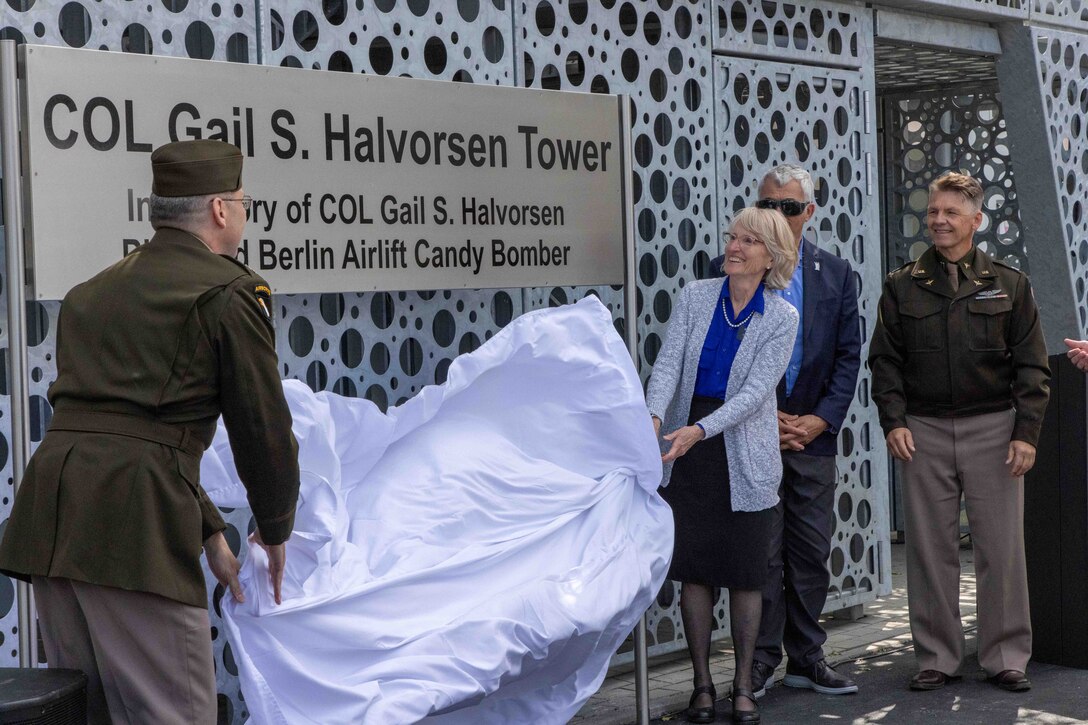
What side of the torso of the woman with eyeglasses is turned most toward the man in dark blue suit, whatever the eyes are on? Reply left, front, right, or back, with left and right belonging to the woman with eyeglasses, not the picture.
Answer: back

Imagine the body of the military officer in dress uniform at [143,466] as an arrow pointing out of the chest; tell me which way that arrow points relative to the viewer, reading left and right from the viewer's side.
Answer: facing away from the viewer and to the right of the viewer

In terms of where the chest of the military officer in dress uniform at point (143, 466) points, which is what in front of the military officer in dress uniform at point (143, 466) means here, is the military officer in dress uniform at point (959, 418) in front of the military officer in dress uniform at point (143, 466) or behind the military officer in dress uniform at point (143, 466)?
in front

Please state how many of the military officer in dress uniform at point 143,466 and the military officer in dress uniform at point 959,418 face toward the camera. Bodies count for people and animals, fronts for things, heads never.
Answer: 1

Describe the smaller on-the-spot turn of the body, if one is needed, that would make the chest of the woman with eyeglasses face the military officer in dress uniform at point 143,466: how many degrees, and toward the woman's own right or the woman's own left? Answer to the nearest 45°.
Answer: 0° — they already face them

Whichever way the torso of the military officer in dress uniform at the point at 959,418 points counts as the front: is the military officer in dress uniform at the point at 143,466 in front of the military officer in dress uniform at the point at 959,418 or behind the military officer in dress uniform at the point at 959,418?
in front

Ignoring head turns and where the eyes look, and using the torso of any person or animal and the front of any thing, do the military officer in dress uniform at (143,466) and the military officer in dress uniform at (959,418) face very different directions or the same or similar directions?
very different directions
